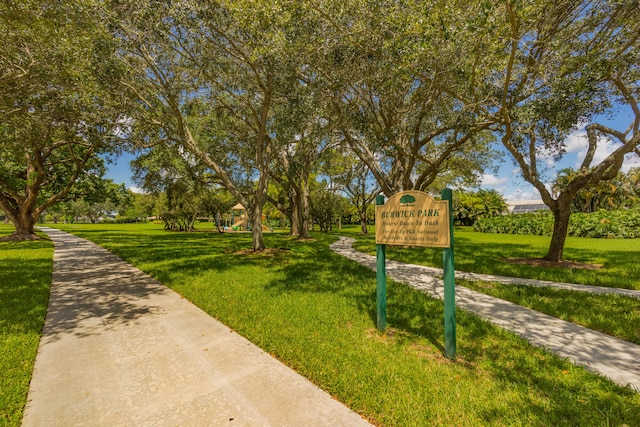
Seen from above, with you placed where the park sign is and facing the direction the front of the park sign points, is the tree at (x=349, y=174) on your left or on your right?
on your right

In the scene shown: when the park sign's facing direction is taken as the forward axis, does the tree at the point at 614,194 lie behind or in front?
behind

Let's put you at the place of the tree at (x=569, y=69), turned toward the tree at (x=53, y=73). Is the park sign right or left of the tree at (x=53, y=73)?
left

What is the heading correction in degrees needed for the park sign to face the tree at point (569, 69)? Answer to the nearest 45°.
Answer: approximately 180°

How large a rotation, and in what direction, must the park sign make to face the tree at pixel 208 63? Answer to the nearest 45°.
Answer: approximately 90° to its right

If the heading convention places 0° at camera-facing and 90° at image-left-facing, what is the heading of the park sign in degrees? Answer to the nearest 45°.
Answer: approximately 45°

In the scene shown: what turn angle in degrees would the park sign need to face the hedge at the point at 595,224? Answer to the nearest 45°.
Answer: approximately 180°

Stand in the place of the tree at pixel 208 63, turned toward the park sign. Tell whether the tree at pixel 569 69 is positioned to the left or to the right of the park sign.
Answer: left
